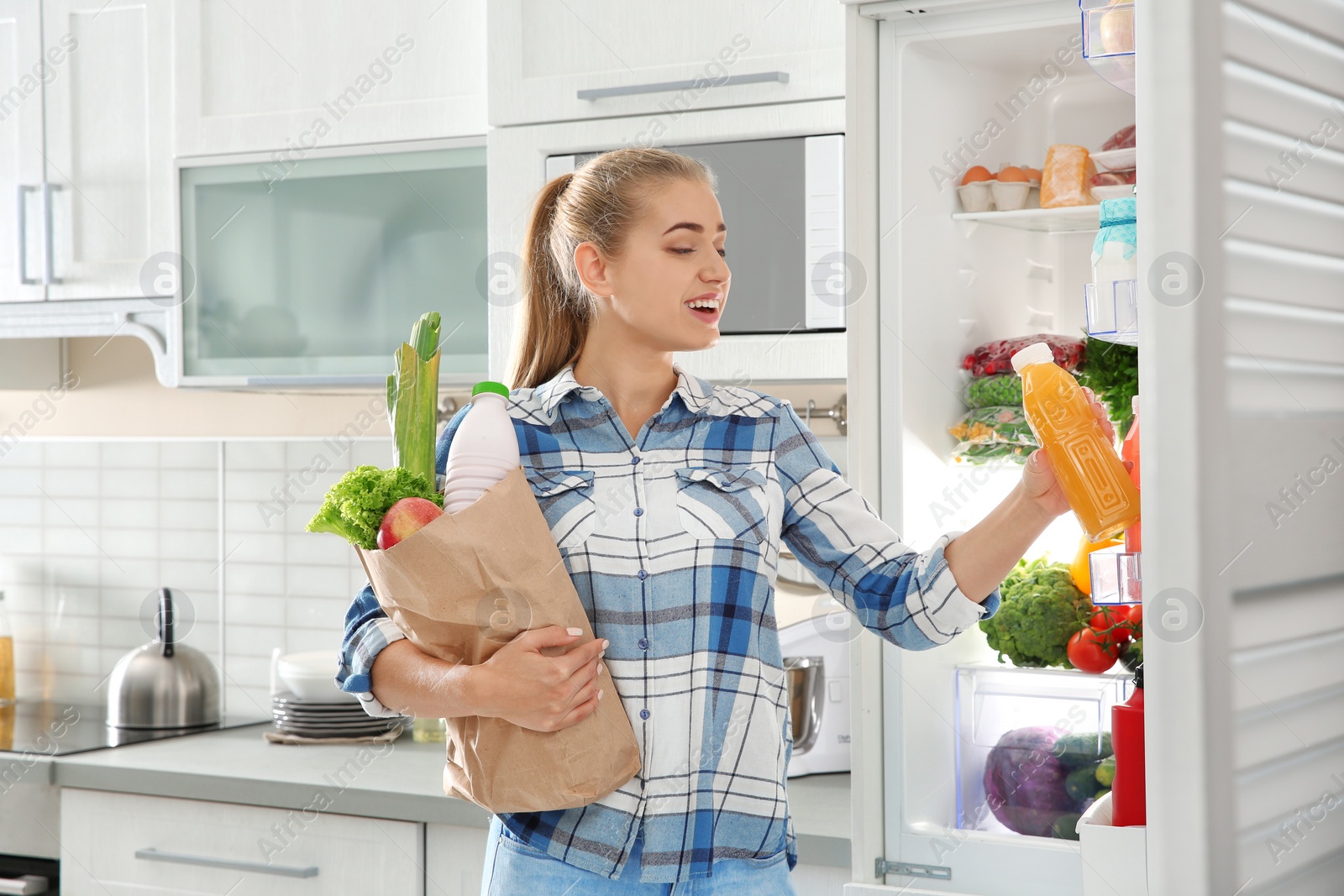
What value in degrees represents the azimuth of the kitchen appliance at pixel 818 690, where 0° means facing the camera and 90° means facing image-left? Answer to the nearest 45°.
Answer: approximately 90°

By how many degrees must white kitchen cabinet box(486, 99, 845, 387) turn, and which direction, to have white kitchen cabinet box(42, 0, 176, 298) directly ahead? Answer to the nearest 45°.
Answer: approximately 135° to its right

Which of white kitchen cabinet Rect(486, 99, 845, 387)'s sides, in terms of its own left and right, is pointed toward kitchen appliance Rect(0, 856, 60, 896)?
right

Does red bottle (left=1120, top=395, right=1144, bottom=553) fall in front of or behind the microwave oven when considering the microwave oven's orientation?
in front
